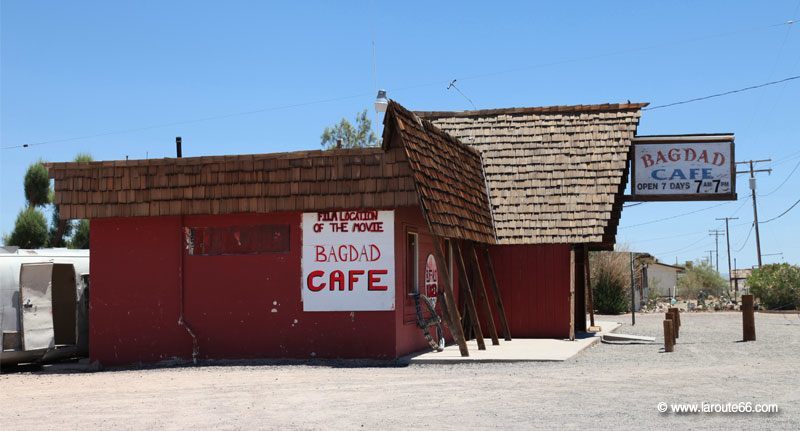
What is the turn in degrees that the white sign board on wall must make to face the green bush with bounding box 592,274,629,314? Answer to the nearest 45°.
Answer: approximately 135° to its left

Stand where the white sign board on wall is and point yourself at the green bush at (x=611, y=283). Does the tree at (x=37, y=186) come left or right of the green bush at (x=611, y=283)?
left

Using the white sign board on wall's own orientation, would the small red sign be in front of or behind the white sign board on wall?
behind

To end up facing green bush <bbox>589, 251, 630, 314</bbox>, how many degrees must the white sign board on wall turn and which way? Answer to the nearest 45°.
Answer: approximately 135° to its left

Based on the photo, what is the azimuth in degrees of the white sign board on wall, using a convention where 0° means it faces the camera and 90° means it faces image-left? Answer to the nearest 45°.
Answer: approximately 0°

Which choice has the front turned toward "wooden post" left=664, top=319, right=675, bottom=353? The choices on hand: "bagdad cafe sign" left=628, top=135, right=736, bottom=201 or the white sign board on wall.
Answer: the bagdad cafe sign

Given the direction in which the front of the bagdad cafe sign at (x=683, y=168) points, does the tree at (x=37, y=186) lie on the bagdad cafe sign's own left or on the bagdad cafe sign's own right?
on the bagdad cafe sign's own right

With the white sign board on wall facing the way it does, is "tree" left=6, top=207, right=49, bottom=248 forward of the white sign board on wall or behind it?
behind

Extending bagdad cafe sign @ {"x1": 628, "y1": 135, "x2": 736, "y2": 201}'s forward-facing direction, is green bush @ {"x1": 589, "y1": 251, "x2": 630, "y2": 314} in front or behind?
behind
